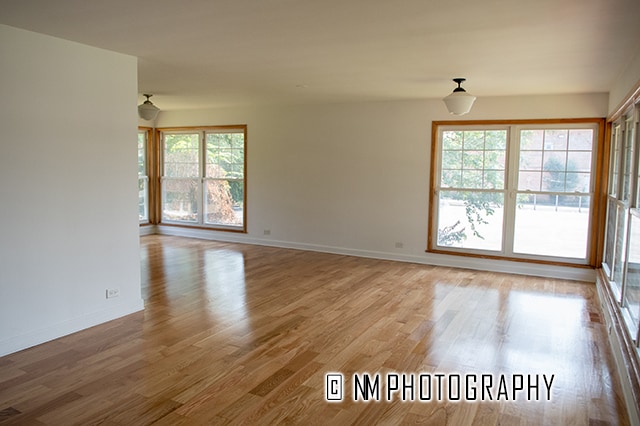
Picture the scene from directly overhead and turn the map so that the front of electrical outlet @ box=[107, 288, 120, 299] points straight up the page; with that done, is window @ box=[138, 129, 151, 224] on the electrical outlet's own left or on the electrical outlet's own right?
on the electrical outlet's own left

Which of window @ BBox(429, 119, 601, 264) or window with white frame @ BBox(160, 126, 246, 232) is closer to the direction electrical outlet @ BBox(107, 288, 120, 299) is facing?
the window

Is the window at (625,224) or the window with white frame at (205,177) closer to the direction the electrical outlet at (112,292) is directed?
the window

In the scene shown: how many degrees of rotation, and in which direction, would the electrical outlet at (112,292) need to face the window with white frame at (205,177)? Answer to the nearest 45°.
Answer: approximately 135° to its left

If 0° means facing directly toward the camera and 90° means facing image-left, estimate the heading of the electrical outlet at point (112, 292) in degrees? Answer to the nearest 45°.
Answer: approximately 315°
